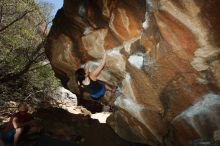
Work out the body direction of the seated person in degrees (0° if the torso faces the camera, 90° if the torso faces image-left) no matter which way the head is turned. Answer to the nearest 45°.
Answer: approximately 315°
